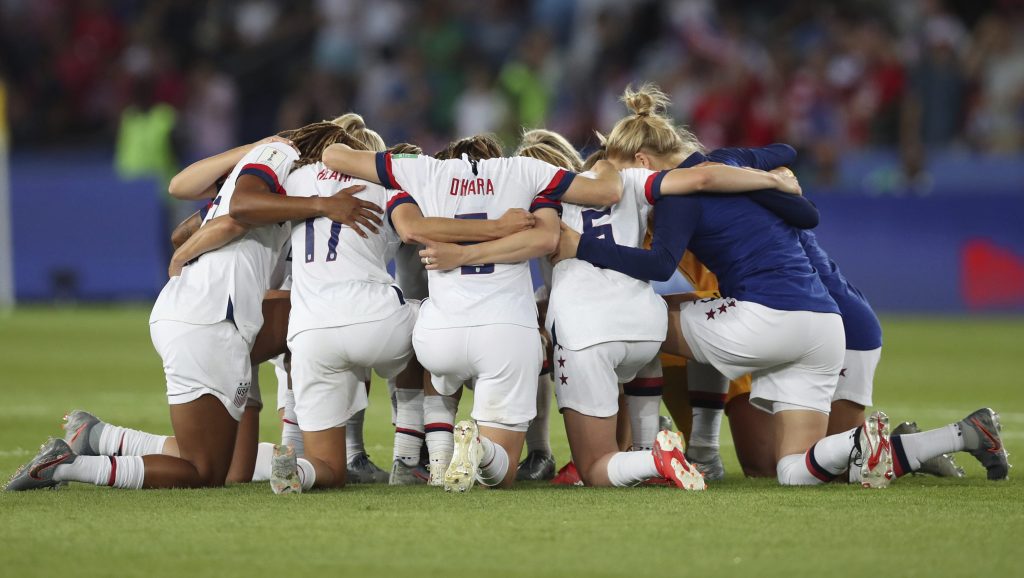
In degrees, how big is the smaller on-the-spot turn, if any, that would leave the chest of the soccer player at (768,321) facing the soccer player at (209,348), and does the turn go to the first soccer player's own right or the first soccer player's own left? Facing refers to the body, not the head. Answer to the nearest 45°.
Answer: approximately 45° to the first soccer player's own left

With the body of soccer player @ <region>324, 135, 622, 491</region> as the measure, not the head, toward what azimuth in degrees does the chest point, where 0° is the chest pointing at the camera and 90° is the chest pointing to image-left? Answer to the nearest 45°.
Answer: approximately 180°

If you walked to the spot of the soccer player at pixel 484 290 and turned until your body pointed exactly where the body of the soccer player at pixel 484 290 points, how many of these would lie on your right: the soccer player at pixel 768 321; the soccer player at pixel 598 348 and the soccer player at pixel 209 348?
2

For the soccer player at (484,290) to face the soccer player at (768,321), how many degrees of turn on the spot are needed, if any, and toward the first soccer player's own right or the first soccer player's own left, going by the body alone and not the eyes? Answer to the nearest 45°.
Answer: approximately 90° to the first soccer player's own right

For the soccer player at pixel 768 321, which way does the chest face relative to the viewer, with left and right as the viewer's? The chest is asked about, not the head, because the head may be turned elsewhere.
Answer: facing away from the viewer and to the left of the viewer

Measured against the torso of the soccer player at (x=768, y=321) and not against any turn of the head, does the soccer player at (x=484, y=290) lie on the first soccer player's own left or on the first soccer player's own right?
on the first soccer player's own left

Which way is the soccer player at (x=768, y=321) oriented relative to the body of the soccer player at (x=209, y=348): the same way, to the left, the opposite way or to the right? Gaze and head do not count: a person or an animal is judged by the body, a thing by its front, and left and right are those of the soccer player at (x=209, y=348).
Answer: to the left

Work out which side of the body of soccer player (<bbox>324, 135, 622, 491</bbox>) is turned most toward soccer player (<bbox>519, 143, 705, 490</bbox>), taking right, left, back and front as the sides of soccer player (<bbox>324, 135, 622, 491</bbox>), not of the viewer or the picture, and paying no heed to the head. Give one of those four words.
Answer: right

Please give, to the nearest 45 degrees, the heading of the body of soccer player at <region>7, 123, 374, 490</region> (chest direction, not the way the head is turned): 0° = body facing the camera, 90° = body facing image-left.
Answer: approximately 270°
